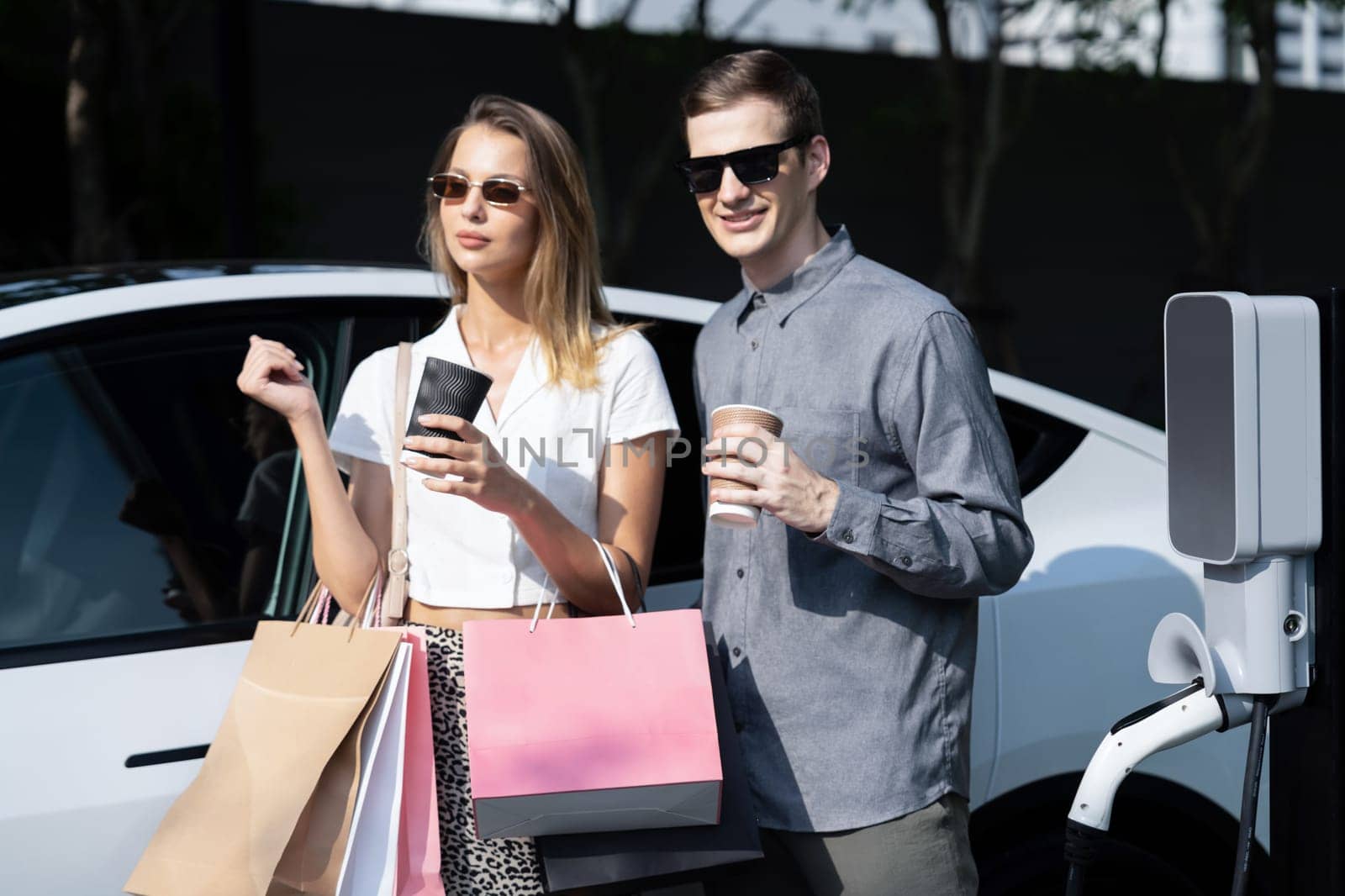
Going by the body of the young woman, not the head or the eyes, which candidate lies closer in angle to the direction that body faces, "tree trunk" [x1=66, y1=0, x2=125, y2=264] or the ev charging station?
the ev charging station

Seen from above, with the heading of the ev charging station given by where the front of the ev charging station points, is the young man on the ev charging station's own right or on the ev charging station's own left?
on the ev charging station's own right

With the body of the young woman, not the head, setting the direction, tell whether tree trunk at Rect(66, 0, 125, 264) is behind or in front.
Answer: behind

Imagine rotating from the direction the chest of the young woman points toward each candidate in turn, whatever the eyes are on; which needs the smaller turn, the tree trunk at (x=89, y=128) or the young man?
the young man

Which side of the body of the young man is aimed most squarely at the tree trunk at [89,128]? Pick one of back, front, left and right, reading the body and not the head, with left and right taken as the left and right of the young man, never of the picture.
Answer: right

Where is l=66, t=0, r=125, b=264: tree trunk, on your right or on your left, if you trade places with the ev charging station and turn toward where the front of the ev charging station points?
on your right

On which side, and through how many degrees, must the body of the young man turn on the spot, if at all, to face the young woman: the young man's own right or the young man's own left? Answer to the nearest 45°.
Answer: approximately 45° to the young man's own right

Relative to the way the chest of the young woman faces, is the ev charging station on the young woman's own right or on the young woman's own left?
on the young woman's own left
